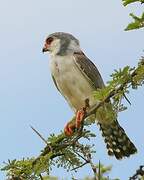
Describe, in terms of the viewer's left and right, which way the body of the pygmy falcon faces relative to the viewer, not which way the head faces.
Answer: facing the viewer and to the left of the viewer

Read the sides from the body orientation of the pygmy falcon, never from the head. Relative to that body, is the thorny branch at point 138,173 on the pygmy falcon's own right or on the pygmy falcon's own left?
on the pygmy falcon's own left
